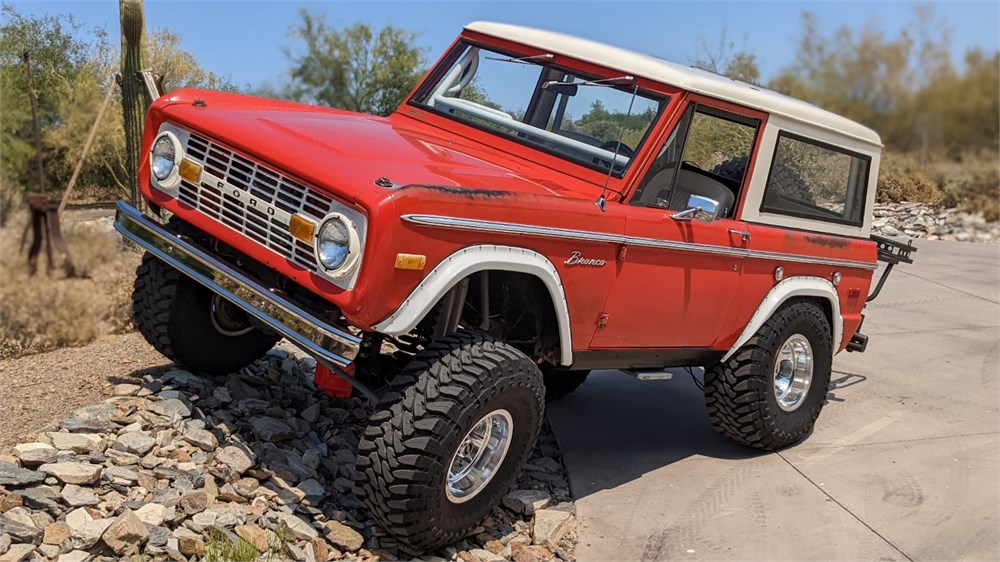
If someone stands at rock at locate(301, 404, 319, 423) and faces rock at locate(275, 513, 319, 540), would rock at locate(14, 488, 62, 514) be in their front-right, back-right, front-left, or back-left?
front-right

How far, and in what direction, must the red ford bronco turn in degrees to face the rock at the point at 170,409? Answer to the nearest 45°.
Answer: approximately 45° to its right

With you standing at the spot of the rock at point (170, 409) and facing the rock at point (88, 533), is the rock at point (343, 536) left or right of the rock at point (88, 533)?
left

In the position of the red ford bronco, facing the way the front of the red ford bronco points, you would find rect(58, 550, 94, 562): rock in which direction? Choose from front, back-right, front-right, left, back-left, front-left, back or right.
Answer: front

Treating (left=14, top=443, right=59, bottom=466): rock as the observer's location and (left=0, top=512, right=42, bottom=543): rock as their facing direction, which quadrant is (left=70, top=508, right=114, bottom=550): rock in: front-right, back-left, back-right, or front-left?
front-left

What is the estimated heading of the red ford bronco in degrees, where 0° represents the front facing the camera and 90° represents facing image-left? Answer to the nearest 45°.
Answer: approximately 45°

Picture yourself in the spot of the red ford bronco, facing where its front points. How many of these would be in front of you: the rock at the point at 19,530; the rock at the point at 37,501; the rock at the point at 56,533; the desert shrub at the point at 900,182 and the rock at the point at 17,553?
4

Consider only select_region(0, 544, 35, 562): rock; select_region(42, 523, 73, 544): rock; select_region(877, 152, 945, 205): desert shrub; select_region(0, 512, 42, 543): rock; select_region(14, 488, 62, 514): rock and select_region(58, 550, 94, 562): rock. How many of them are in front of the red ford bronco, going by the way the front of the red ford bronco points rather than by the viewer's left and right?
5

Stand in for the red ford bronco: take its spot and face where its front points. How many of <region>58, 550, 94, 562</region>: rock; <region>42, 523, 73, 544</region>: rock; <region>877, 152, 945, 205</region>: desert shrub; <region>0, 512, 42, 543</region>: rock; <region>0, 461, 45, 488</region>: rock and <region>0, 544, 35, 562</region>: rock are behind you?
1

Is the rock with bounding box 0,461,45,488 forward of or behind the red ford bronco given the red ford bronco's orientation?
forward

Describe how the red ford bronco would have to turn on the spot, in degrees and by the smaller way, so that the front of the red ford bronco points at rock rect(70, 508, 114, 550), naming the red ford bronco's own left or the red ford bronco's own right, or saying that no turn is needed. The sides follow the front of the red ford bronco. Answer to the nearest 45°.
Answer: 0° — it already faces it

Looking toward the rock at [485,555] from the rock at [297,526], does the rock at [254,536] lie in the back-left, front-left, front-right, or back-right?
back-right

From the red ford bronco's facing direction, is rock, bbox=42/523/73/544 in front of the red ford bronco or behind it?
in front

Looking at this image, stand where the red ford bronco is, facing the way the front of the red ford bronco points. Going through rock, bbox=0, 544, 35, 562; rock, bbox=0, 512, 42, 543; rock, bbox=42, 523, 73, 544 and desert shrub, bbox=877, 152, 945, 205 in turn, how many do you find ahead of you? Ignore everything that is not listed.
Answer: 3

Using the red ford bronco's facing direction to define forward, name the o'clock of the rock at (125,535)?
The rock is roughly at 12 o'clock from the red ford bronco.

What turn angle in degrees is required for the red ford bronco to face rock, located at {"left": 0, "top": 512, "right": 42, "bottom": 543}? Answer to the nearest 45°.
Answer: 0° — it already faces it

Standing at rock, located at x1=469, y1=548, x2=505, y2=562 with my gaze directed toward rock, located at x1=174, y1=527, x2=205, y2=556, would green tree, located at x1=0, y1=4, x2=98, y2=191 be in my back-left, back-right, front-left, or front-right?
front-right

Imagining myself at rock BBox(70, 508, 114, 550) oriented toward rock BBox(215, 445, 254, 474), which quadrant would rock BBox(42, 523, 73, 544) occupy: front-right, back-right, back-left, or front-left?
back-left

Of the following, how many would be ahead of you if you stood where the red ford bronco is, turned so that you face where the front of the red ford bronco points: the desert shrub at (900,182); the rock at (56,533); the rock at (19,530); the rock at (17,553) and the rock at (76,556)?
4

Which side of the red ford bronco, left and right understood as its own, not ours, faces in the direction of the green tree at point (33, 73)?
right

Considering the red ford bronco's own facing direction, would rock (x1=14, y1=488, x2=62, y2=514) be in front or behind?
in front

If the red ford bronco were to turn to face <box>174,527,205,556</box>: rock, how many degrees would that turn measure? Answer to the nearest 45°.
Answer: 0° — it already faces it

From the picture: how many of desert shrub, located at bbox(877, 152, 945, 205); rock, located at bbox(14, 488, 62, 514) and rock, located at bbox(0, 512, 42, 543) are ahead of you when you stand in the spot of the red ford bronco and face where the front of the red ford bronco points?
2
